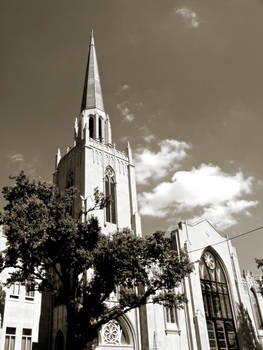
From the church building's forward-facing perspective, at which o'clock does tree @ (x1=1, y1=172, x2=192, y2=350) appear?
The tree is roughly at 2 o'clock from the church building.

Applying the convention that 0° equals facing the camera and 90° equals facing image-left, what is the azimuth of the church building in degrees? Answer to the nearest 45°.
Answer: approximately 315°
